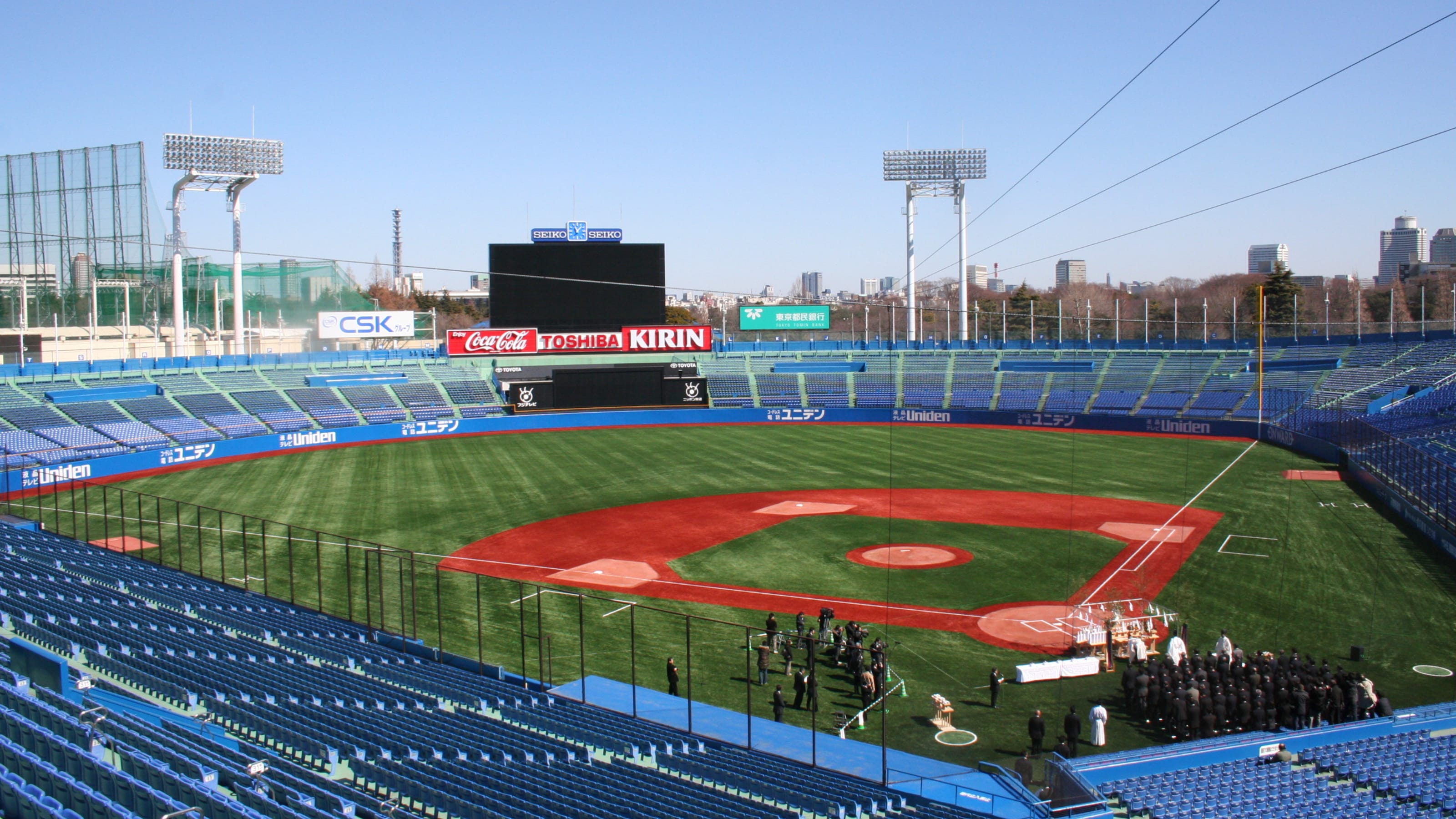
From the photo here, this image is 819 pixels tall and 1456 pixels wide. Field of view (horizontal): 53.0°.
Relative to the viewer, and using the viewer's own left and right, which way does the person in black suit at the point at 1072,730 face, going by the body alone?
facing away from the viewer

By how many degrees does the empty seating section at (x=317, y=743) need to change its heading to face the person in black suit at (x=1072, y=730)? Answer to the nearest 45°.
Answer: approximately 45° to its right

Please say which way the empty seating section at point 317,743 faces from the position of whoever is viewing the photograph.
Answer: facing away from the viewer and to the right of the viewer

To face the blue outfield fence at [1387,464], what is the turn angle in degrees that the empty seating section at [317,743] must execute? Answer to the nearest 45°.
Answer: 0° — it already faces it

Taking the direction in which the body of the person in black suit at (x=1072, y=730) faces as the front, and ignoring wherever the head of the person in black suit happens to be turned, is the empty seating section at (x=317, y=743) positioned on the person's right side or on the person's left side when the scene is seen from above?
on the person's left side
